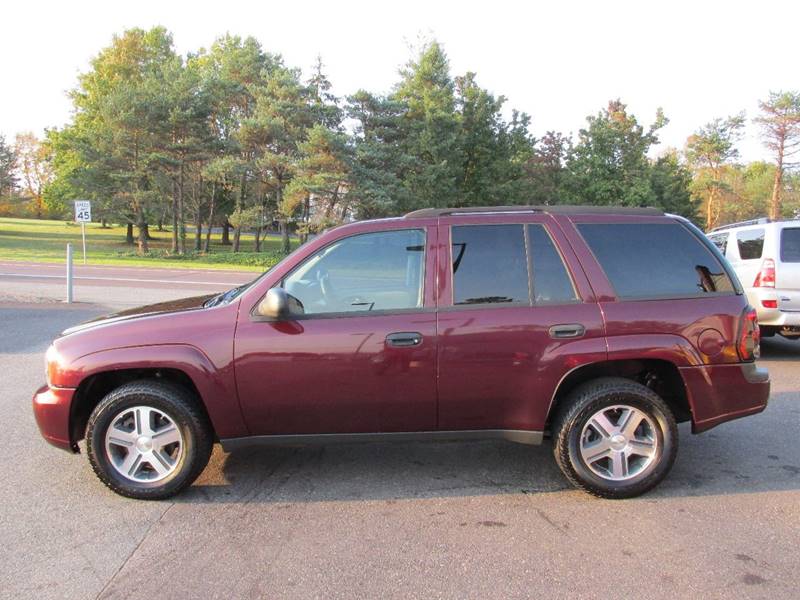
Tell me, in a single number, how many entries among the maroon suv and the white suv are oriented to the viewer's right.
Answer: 0

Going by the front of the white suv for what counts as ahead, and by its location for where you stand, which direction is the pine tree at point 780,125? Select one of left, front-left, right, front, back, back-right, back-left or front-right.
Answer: front-right

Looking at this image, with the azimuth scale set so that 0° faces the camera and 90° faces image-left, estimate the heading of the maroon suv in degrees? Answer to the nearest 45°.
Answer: approximately 90°

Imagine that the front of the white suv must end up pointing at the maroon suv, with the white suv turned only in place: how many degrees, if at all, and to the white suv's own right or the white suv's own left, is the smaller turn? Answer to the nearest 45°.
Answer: approximately 135° to the white suv's own left

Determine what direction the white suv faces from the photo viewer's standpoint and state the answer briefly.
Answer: facing away from the viewer and to the left of the viewer

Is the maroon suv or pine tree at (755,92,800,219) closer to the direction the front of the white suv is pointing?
the pine tree

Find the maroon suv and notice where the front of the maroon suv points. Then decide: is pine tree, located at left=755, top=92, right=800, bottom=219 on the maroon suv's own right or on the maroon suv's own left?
on the maroon suv's own right

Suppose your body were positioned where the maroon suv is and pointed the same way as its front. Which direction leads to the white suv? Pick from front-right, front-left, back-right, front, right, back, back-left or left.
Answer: back-right

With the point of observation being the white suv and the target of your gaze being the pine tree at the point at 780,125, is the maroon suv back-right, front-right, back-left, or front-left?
back-left

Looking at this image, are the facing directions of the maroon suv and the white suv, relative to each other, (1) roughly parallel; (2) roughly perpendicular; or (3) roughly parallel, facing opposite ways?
roughly perpendicular
